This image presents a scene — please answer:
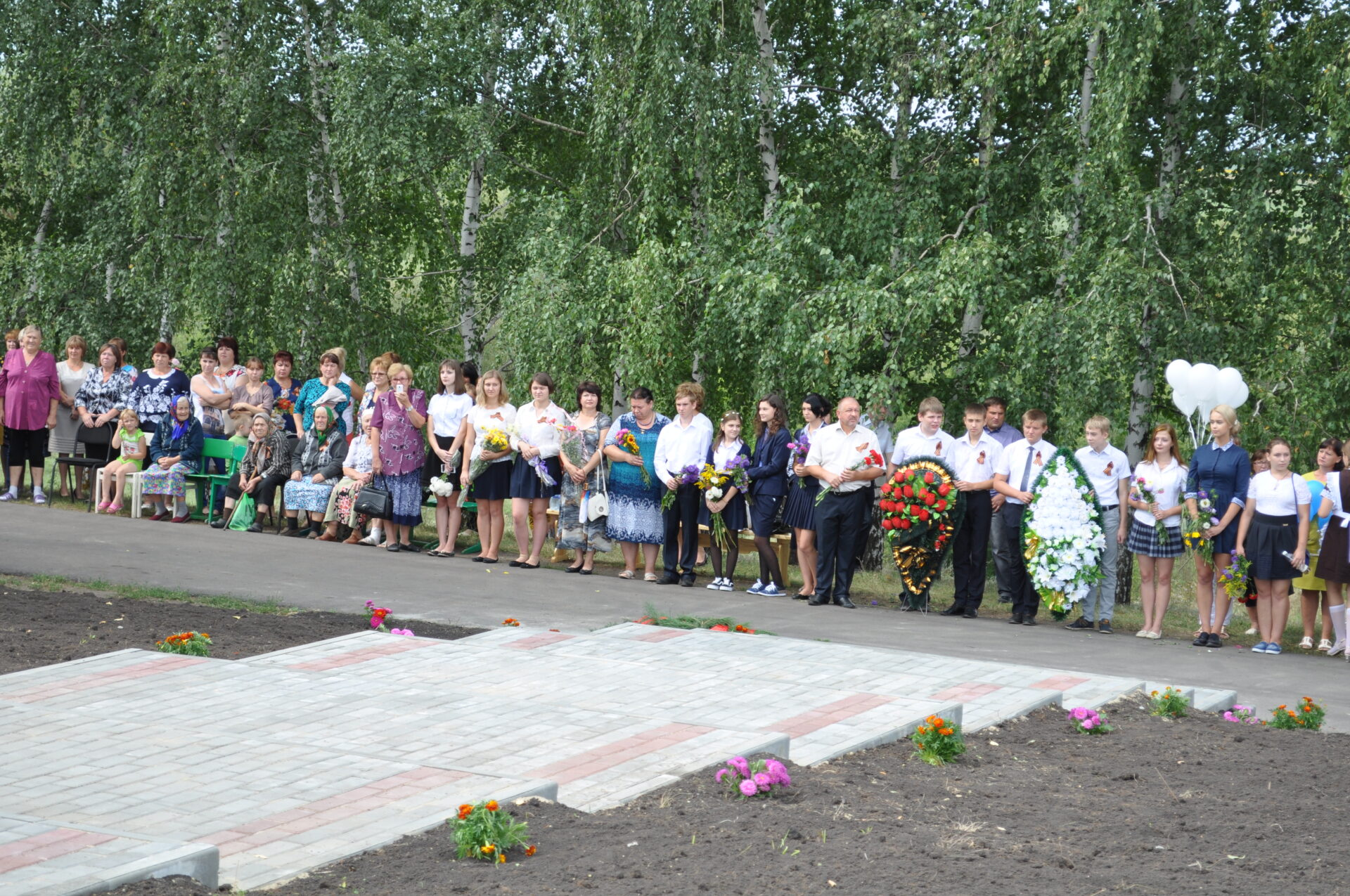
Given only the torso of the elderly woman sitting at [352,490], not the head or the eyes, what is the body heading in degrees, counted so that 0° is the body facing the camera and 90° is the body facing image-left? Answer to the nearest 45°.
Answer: approximately 45°

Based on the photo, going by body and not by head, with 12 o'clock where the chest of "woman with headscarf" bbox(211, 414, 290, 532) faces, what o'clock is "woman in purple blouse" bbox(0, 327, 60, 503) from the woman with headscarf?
The woman in purple blouse is roughly at 3 o'clock from the woman with headscarf.

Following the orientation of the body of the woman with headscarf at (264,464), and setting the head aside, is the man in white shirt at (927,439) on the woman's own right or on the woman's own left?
on the woman's own left

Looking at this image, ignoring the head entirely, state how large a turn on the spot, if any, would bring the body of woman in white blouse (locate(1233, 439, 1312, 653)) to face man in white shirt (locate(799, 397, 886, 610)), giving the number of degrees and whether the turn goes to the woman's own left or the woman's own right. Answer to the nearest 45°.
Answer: approximately 90° to the woman's own right

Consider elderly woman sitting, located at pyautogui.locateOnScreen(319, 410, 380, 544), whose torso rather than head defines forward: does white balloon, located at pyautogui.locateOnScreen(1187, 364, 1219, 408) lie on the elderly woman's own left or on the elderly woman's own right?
on the elderly woman's own left

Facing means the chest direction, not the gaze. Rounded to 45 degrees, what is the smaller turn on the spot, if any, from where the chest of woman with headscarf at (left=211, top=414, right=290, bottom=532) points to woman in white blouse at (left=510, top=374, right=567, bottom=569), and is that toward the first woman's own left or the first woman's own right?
approximately 90° to the first woman's own left

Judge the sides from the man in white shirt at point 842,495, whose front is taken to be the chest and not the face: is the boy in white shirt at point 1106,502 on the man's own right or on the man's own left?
on the man's own left

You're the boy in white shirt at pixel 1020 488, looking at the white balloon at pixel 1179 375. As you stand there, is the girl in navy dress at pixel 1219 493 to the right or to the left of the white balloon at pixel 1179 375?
right

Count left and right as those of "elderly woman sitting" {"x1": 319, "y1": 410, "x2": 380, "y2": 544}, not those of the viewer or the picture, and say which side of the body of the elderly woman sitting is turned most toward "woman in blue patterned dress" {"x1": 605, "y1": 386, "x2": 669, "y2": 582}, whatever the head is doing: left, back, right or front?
left
